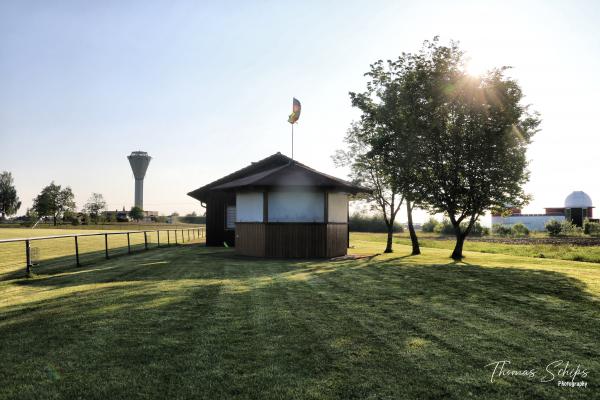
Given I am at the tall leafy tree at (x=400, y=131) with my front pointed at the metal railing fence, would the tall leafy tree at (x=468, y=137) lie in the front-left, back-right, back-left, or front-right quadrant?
back-left

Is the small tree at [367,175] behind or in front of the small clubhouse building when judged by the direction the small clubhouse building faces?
behind

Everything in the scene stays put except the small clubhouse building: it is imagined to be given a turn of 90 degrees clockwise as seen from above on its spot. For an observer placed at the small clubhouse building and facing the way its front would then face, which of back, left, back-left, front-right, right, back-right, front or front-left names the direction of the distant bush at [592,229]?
back-right

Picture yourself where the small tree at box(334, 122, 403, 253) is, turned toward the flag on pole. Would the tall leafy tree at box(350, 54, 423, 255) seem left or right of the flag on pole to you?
left

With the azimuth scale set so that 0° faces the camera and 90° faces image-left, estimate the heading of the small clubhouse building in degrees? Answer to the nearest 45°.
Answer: approximately 0°

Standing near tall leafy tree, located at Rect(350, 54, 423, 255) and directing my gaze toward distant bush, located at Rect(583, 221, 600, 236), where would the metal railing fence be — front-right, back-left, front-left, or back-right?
back-left

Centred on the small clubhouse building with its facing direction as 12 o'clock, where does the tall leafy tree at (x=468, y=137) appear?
The tall leafy tree is roughly at 9 o'clock from the small clubhouse building.

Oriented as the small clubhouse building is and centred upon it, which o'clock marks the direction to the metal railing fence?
The metal railing fence is roughly at 3 o'clock from the small clubhouse building.
